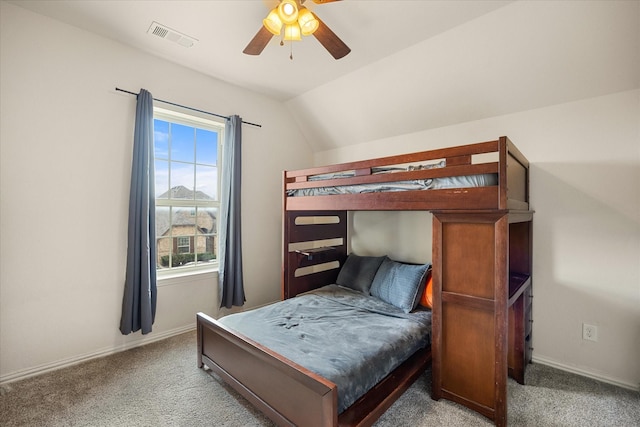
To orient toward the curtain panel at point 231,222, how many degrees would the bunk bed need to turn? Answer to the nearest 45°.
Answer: approximately 90° to its right

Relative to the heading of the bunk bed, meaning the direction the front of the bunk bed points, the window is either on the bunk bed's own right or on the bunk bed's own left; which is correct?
on the bunk bed's own right

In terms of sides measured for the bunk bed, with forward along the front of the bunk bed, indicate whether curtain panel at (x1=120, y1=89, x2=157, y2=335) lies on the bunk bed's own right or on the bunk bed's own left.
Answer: on the bunk bed's own right
